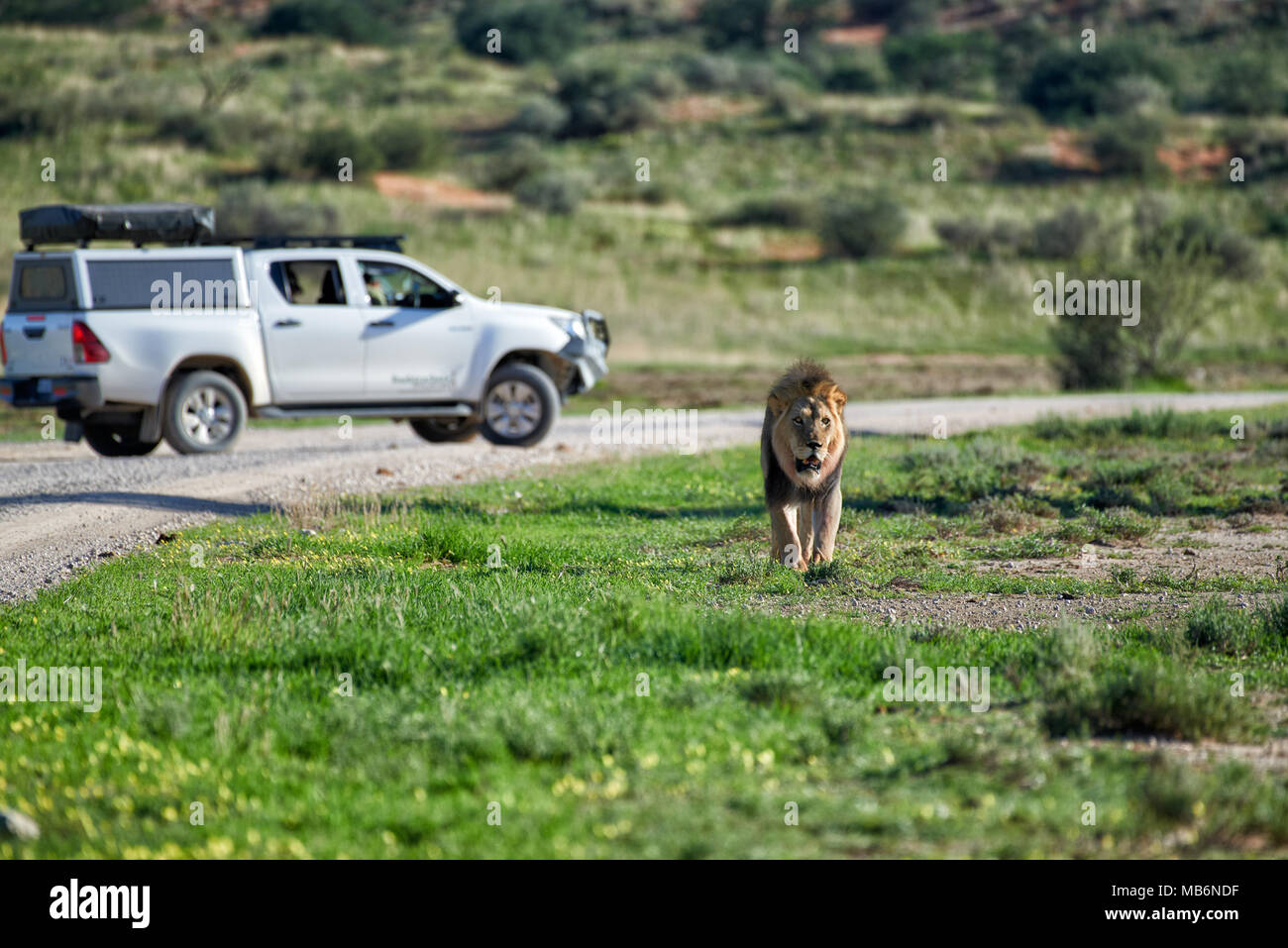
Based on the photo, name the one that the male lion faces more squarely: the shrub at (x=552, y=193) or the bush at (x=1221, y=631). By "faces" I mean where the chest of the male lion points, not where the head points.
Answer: the bush

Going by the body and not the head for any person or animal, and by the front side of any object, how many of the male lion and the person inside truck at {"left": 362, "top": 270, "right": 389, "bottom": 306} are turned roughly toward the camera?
1

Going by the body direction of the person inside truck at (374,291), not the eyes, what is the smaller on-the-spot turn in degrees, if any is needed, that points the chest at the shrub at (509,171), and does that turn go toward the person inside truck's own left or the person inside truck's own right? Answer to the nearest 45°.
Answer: approximately 90° to the person inside truck's own left

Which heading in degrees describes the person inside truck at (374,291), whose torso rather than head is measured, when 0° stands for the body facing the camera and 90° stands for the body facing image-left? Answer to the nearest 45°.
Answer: approximately 270°

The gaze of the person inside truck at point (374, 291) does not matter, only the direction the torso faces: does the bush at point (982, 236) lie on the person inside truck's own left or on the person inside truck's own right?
on the person inside truck's own left

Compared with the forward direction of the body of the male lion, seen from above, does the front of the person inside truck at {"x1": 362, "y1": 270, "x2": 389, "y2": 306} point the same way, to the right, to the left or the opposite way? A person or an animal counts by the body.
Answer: to the left

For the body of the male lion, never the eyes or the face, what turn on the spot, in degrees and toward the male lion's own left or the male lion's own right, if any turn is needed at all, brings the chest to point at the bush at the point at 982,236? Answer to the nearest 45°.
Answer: approximately 180°

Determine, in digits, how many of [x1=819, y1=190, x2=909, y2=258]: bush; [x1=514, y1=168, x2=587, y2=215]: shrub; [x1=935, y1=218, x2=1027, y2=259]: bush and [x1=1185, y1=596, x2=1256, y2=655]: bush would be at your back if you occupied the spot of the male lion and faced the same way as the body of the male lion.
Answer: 3

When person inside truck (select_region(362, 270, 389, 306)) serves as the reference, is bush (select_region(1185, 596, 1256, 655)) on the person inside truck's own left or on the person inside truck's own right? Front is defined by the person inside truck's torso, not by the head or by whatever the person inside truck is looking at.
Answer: on the person inside truck's own right

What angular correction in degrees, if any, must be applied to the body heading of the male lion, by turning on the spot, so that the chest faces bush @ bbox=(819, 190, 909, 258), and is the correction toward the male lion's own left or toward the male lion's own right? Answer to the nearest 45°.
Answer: approximately 180°

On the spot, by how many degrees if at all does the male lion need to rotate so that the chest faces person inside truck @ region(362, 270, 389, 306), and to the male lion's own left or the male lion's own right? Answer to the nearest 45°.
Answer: approximately 135° to the male lion's own right
